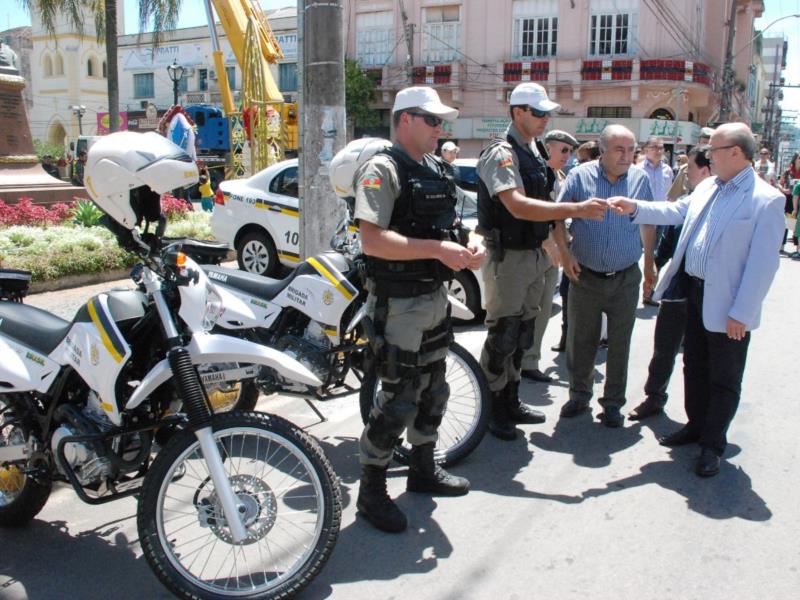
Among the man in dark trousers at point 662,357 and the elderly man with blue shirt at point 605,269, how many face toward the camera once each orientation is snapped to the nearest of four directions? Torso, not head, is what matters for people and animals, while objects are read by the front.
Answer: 1

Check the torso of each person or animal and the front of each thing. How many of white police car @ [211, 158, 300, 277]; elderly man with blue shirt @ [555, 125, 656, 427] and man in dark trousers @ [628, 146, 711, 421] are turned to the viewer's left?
1

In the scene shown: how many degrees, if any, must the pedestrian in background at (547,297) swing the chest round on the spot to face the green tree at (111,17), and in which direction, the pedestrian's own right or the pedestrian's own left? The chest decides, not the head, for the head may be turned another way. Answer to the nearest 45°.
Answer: approximately 180°

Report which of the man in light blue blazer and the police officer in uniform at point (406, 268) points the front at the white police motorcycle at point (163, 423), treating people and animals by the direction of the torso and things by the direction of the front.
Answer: the man in light blue blazer

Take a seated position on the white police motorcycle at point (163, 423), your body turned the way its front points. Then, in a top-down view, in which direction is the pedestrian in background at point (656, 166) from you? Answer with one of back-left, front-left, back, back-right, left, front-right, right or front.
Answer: left

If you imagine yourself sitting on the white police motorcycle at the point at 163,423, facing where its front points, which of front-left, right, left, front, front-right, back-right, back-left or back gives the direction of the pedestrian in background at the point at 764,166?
left

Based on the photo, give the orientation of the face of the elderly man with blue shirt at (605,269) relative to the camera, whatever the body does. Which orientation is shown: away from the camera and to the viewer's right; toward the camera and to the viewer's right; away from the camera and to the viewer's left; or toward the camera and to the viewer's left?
toward the camera and to the viewer's right

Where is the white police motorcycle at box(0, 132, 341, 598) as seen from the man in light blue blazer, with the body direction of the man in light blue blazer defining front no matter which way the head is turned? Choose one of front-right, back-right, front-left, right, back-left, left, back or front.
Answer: front

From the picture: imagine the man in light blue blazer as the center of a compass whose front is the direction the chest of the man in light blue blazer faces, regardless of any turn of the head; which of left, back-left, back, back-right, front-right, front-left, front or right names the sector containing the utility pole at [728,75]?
back-right

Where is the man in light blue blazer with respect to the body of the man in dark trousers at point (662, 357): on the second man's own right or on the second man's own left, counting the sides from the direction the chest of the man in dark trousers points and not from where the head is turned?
on the second man's own left

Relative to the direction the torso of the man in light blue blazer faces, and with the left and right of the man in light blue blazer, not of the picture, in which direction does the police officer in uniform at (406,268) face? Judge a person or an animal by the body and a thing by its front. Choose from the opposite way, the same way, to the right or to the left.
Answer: to the left

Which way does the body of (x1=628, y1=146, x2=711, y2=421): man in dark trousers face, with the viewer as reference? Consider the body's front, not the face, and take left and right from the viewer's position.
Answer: facing to the left of the viewer

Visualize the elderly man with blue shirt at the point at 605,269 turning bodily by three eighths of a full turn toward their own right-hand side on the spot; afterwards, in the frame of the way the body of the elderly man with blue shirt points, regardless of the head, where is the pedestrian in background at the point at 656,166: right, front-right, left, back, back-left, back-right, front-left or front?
front-right
